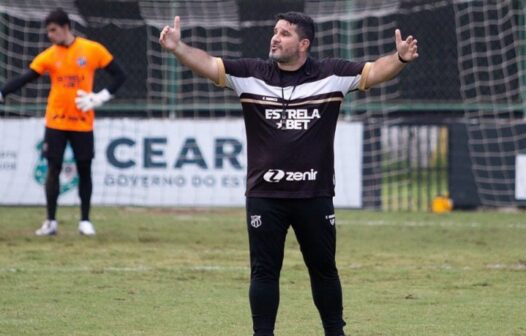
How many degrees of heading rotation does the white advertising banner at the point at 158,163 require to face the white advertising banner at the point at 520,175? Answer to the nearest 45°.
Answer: approximately 90° to its left

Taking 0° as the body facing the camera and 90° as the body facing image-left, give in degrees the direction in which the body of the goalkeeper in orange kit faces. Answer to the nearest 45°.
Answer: approximately 0°

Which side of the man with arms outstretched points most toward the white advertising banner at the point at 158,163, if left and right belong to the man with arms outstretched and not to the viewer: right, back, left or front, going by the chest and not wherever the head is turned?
back

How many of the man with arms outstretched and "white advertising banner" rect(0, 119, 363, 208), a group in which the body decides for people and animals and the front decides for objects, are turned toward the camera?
2

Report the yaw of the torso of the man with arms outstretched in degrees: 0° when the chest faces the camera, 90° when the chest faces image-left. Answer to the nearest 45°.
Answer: approximately 0°

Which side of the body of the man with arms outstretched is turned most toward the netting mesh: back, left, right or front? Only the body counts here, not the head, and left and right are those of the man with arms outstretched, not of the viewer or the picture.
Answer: back

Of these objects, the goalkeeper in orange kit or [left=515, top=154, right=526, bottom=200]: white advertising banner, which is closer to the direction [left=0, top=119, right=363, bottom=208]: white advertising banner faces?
the goalkeeper in orange kit
